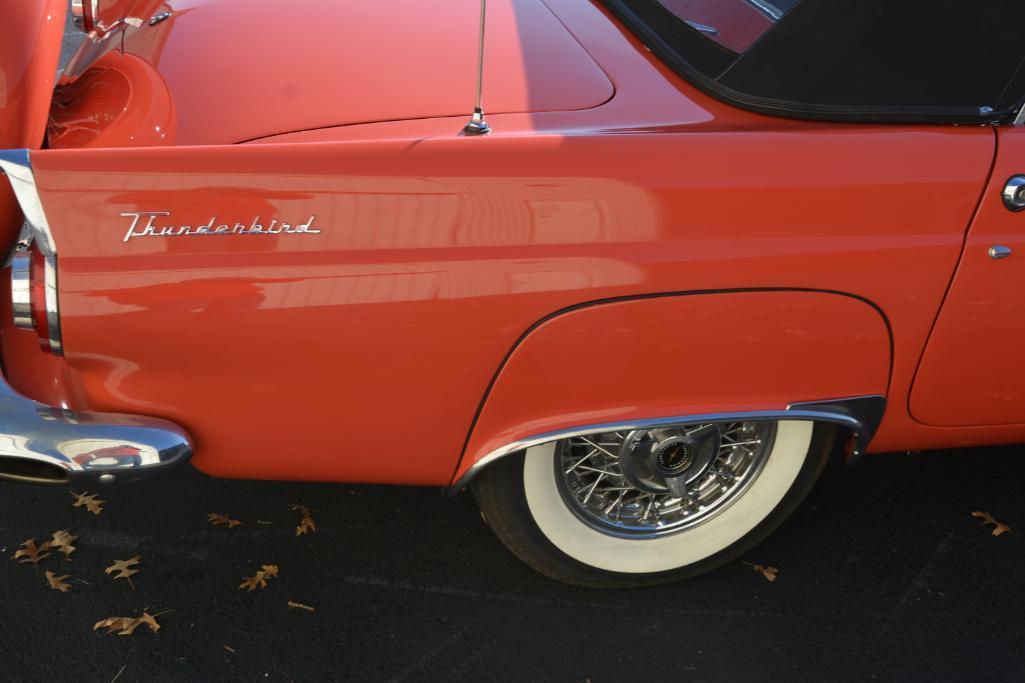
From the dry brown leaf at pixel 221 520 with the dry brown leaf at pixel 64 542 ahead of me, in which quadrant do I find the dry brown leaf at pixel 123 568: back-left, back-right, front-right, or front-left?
front-left

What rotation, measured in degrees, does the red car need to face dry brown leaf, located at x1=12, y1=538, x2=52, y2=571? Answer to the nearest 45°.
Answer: approximately 180°

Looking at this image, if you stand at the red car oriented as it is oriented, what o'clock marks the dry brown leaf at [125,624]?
The dry brown leaf is roughly at 6 o'clock from the red car.

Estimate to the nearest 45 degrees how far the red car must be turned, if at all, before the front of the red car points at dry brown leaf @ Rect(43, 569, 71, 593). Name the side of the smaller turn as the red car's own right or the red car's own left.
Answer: approximately 180°

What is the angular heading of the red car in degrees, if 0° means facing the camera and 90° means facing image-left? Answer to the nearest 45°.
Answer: approximately 270°

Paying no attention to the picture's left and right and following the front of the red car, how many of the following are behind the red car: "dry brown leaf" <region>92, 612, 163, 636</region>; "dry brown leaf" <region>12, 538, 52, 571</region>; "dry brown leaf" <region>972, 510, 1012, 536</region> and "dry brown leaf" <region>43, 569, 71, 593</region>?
3

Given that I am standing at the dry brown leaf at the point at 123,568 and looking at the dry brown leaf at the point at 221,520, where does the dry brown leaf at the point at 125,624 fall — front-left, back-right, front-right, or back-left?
back-right

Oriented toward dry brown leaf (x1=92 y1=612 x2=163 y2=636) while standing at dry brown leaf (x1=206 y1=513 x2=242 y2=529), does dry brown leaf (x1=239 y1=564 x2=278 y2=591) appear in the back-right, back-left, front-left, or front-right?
front-left

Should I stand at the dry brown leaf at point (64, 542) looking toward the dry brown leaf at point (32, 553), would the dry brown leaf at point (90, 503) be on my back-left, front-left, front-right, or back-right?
back-right

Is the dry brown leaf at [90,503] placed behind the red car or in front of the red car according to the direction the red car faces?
behind
